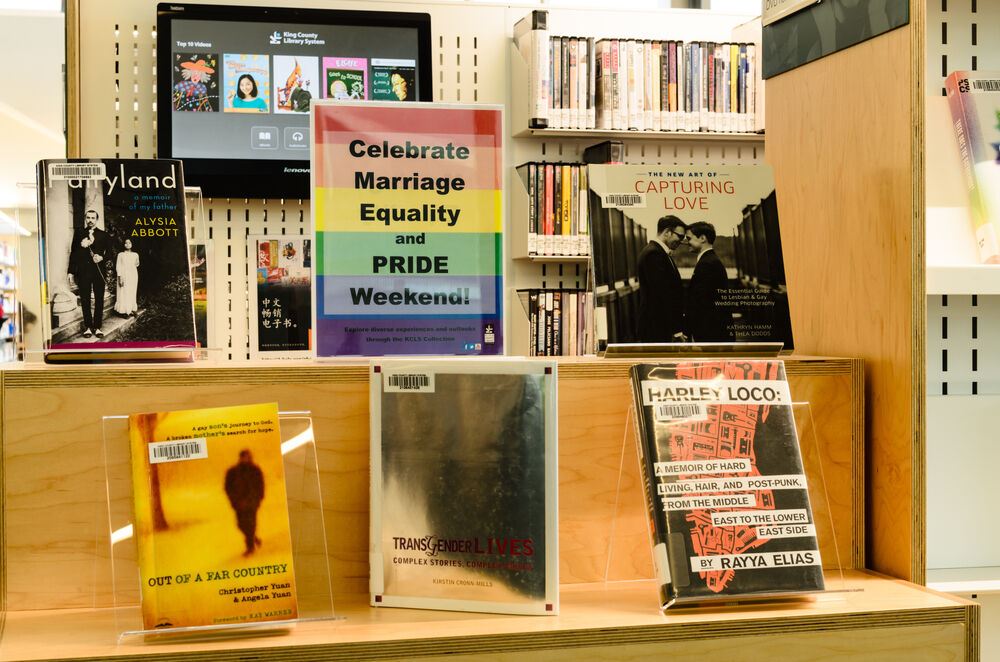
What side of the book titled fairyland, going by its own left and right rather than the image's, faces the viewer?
front

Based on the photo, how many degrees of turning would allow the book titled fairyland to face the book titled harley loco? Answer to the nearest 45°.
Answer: approximately 45° to its left

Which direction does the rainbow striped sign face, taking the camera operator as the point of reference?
facing the viewer

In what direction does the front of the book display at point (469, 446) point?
toward the camera

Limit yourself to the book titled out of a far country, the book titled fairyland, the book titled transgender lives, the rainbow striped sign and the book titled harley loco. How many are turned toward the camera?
5

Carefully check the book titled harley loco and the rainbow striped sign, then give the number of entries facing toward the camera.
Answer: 2

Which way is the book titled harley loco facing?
toward the camera

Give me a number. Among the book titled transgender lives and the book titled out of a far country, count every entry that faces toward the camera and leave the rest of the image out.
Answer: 2
